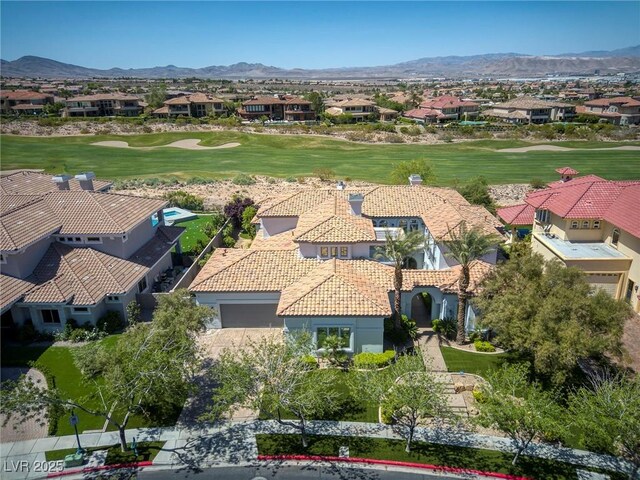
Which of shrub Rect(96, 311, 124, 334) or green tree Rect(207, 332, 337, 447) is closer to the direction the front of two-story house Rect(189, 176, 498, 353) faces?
the green tree

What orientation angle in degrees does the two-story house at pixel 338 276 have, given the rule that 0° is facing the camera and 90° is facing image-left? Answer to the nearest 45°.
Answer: approximately 0°

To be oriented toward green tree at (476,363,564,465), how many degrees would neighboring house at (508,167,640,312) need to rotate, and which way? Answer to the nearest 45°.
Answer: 0° — it already faces it

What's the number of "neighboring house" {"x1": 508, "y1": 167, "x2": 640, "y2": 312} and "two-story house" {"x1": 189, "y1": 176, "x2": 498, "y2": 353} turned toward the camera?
2

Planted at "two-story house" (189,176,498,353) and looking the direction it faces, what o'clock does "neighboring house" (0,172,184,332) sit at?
The neighboring house is roughly at 3 o'clock from the two-story house.

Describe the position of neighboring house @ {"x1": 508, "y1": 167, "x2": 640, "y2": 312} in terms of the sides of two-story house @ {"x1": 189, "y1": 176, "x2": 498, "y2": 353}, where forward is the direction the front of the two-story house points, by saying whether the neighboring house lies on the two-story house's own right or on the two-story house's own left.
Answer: on the two-story house's own left

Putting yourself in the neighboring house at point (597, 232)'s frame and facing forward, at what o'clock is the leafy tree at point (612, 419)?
The leafy tree is roughly at 12 o'clock from the neighboring house.

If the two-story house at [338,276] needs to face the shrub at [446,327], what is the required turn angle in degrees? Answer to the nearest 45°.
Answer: approximately 90° to its left

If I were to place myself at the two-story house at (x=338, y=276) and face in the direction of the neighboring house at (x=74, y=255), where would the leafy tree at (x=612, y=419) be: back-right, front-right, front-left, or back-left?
back-left

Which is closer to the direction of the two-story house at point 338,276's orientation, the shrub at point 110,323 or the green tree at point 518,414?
the green tree

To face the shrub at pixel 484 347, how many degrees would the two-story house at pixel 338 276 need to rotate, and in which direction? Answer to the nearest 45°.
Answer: approximately 45° to its left
